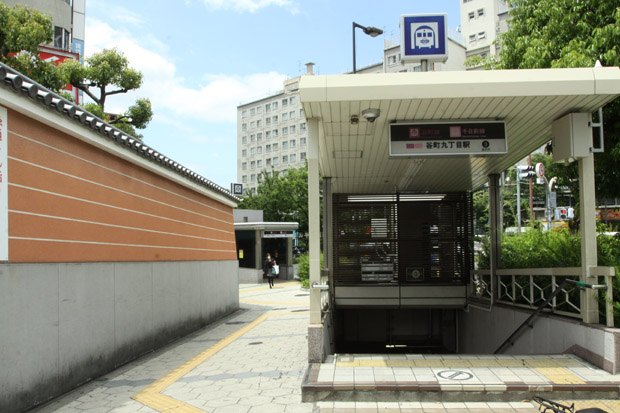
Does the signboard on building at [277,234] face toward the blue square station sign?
yes

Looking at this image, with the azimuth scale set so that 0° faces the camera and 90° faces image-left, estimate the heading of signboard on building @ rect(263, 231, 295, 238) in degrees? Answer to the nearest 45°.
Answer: approximately 0°

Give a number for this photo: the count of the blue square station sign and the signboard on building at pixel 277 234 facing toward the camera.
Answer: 2

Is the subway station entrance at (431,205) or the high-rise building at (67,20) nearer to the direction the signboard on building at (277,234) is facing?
the subway station entrance

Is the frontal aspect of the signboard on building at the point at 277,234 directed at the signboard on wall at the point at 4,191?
yes

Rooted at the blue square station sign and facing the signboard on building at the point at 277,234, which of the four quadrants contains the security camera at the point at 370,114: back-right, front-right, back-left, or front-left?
back-left
